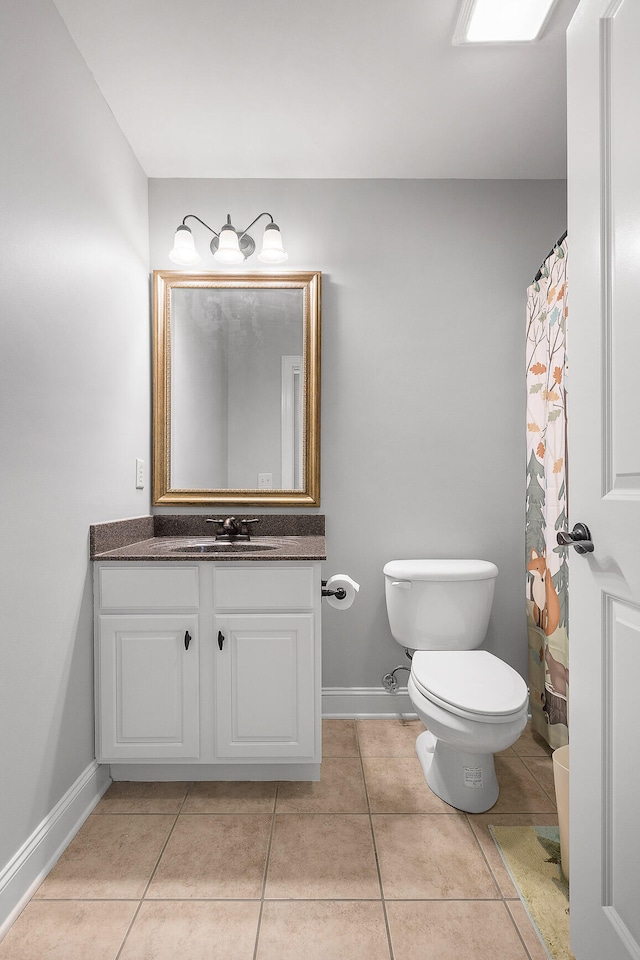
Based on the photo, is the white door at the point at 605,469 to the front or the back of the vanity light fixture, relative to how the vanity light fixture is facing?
to the front

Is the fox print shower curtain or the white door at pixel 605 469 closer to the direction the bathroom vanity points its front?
the white door

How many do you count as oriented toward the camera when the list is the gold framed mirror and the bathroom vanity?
2

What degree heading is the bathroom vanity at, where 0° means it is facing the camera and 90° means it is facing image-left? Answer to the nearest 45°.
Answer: approximately 0°

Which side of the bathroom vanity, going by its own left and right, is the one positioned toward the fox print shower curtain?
left

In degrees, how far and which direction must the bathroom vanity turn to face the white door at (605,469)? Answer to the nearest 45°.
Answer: approximately 45° to its left

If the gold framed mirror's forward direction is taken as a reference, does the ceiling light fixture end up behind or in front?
in front

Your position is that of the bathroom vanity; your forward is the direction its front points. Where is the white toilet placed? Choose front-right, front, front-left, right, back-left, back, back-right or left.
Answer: left
